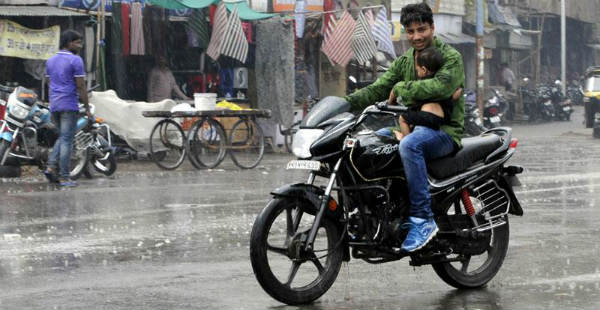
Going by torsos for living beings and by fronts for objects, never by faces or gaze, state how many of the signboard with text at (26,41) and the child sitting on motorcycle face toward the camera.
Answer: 1

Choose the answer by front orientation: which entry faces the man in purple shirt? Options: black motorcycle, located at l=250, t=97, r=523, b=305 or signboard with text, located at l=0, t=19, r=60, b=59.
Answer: the signboard with text

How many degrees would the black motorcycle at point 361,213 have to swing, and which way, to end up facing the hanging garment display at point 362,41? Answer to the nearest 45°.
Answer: approximately 135° to its right

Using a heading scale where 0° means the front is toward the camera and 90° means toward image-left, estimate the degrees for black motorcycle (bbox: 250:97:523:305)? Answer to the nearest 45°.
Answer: approximately 45°

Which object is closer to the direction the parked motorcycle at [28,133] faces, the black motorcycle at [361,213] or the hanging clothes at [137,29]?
the black motorcycle

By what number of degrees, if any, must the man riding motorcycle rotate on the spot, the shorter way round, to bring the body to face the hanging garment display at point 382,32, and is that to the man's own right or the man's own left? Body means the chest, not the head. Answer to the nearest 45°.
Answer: approximately 135° to the man's own right

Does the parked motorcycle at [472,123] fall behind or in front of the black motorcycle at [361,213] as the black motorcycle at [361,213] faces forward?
behind

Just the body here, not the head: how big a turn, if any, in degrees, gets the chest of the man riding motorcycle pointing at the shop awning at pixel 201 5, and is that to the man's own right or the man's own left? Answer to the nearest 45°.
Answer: approximately 135° to the man's own right

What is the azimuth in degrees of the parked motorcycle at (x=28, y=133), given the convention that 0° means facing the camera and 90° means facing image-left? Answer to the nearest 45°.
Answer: approximately 45°

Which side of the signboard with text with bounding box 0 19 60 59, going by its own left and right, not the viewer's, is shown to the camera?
front

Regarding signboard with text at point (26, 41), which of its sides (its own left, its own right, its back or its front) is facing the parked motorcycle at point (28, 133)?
front

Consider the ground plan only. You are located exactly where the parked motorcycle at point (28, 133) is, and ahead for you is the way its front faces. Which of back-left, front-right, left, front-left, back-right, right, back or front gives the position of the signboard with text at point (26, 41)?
back-right

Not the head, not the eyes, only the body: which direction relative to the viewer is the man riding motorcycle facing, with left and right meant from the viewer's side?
facing the viewer and to the left of the viewer

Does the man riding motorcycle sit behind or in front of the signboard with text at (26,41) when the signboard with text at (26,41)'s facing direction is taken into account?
in front
